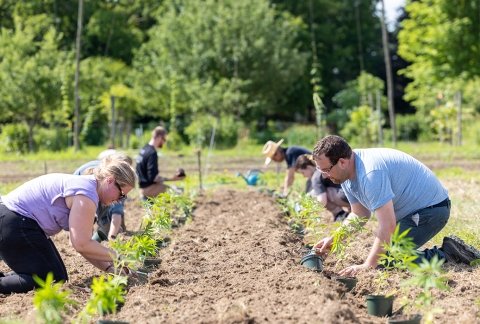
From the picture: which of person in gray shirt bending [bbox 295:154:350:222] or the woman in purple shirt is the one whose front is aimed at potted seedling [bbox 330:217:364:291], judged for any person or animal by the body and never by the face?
the woman in purple shirt

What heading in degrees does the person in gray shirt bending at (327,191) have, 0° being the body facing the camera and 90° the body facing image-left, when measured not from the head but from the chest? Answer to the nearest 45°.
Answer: approximately 90°

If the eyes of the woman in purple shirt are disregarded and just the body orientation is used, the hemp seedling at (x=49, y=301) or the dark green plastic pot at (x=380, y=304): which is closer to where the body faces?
the dark green plastic pot

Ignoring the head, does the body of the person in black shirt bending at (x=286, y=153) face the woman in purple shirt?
no

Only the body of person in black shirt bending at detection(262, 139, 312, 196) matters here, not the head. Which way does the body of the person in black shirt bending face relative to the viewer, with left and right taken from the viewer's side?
facing to the left of the viewer

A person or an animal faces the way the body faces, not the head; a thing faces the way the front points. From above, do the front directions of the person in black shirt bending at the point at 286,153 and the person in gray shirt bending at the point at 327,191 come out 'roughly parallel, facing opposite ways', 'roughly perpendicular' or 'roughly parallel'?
roughly parallel

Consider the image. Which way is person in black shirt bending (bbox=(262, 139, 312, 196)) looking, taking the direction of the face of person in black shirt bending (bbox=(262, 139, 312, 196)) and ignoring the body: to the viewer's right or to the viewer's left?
to the viewer's left

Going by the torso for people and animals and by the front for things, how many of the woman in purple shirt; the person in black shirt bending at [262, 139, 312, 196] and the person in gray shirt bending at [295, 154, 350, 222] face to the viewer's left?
2

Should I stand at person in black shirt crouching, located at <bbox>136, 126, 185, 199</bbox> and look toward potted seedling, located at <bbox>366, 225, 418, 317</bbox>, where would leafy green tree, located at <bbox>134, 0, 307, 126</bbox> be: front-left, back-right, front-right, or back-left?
back-left

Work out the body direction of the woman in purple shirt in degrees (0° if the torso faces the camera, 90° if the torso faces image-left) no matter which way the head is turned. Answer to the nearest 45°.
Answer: approximately 270°

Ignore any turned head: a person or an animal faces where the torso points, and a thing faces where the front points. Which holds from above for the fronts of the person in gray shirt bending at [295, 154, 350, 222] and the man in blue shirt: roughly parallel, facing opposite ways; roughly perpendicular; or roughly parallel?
roughly parallel

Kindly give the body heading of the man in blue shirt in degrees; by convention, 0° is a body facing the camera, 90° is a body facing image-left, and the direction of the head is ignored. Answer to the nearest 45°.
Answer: approximately 90°

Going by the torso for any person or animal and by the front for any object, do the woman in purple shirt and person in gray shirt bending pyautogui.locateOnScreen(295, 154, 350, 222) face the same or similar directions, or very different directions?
very different directions

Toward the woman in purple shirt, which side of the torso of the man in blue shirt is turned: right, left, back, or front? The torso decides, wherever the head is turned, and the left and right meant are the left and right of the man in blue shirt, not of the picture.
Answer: front

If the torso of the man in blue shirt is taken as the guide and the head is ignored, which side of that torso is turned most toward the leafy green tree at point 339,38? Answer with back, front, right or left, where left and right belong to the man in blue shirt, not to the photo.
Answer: right
